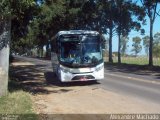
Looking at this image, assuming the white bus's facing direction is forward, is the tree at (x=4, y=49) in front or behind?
in front

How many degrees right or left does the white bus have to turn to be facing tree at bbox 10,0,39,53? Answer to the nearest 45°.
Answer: approximately 135° to its right

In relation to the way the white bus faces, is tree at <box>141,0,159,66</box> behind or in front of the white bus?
behind

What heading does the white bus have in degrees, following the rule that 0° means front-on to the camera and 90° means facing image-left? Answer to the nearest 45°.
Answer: approximately 0°
